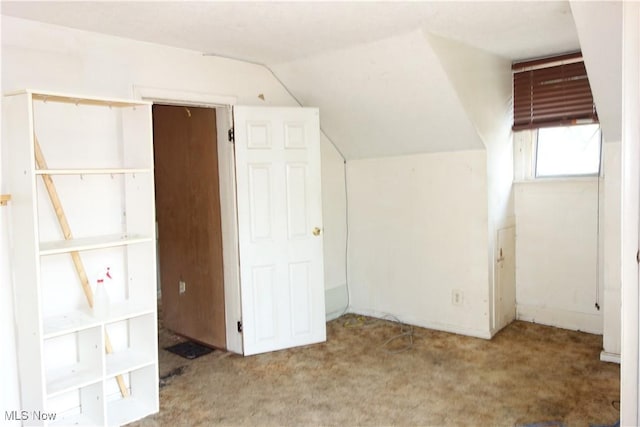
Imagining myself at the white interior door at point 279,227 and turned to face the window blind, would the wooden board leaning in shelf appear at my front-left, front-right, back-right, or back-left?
back-right

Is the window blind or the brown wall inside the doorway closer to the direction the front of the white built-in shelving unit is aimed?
the window blind

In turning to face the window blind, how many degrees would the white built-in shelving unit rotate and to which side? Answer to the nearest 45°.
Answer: approximately 45° to its left

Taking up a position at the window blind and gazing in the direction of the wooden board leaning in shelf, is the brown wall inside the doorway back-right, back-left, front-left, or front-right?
front-right

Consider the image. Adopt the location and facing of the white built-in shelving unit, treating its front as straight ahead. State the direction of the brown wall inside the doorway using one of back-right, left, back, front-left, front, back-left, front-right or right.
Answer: left

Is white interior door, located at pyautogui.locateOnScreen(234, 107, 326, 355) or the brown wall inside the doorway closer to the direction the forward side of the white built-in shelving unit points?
the white interior door

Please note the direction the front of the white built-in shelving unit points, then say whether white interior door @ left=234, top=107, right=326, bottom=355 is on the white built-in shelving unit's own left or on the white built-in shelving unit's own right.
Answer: on the white built-in shelving unit's own left

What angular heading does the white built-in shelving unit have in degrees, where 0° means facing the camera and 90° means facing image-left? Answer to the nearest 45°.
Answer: approximately 315°
